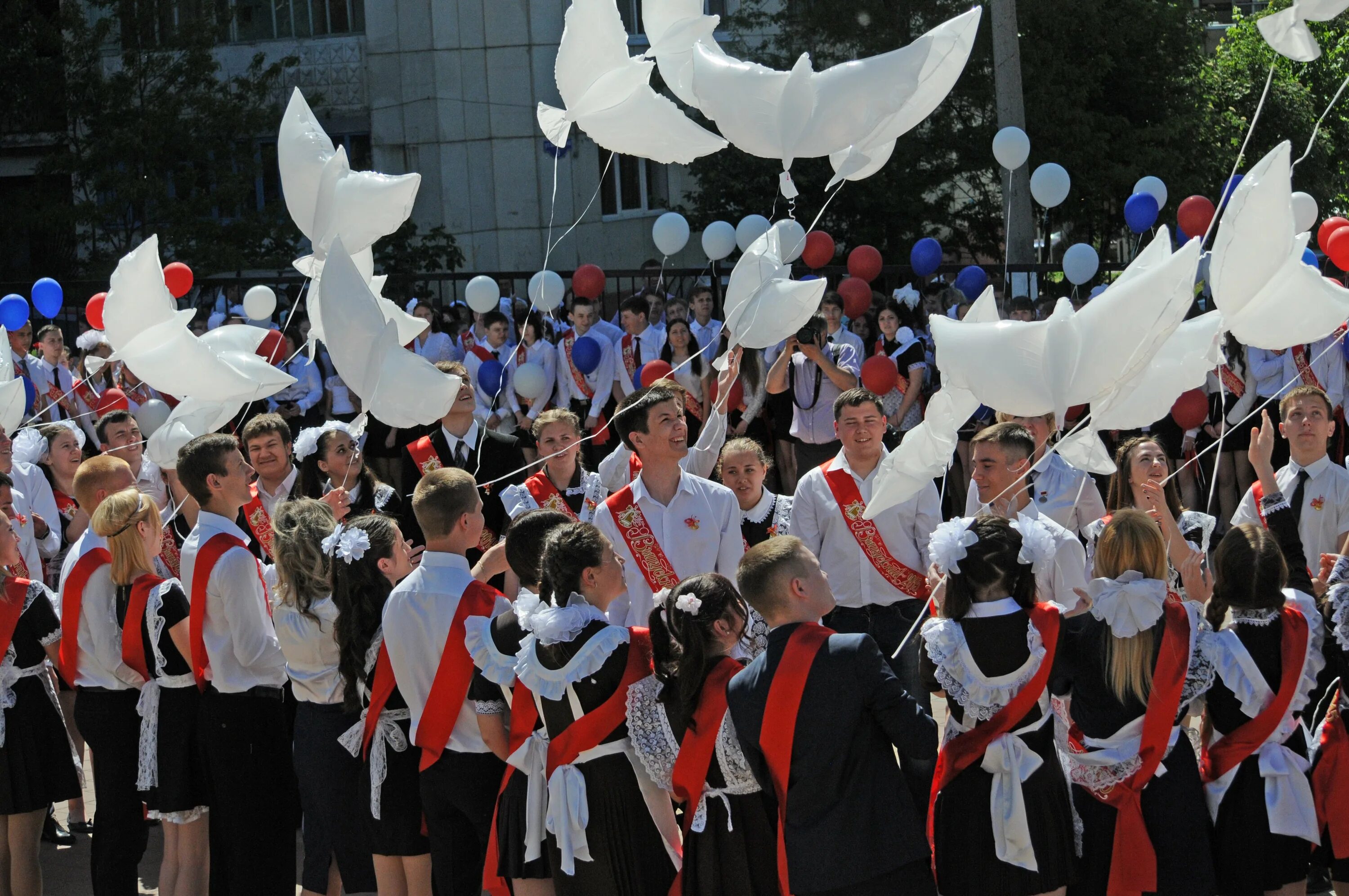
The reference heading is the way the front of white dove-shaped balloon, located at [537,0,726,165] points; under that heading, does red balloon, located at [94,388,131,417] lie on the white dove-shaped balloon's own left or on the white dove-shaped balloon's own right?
on the white dove-shaped balloon's own left

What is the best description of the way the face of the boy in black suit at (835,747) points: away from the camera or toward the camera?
away from the camera

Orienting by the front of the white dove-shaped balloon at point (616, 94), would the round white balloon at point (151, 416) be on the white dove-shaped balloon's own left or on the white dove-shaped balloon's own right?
on the white dove-shaped balloon's own left
